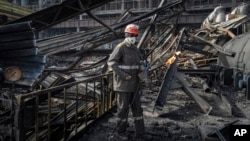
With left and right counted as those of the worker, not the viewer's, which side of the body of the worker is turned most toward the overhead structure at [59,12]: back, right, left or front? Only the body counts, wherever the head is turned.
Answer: back

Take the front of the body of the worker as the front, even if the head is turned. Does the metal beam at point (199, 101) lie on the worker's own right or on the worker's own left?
on the worker's own left

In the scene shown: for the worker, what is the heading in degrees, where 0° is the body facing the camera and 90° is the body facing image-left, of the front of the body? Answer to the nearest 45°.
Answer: approximately 315°

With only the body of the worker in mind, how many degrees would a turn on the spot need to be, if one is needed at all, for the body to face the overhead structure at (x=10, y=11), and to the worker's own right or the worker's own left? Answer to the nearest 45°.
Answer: approximately 180°
